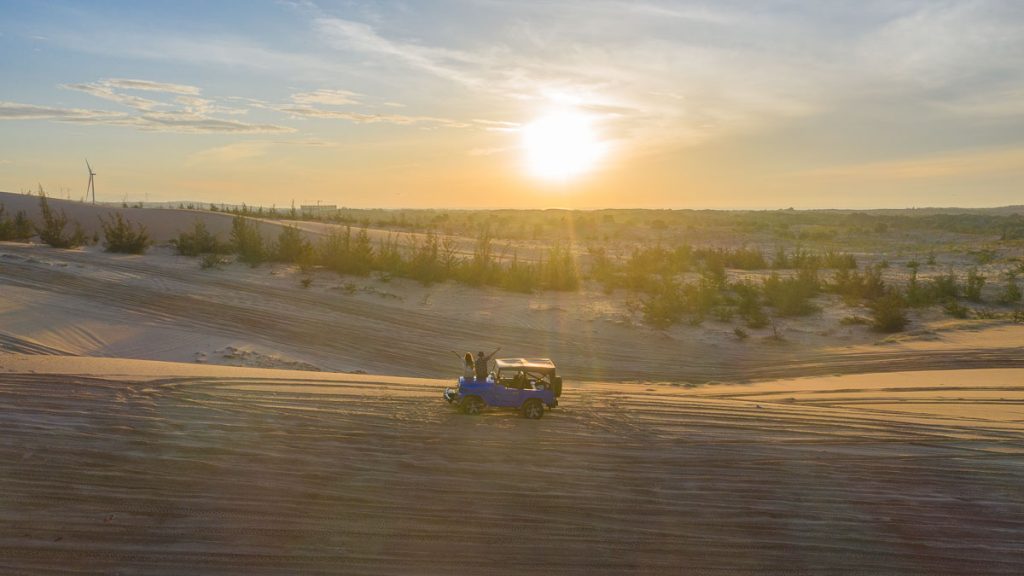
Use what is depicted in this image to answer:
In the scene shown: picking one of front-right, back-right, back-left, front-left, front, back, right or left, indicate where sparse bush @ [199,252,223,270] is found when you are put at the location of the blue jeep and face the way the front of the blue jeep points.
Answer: front-right

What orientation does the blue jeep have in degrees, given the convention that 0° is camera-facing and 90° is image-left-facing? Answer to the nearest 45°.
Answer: approximately 90°

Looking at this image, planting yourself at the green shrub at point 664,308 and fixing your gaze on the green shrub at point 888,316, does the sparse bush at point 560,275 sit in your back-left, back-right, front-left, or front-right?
back-left

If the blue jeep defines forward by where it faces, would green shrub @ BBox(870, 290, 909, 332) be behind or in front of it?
behind

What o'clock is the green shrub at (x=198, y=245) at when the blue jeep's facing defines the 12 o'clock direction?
The green shrub is roughly at 2 o'clock from the blue jeep.

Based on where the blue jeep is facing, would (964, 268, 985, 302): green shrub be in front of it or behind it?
behind

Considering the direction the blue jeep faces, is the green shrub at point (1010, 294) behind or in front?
behind

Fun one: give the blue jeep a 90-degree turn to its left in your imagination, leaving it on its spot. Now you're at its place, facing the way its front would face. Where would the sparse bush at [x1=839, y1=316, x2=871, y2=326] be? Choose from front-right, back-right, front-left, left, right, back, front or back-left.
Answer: back-left

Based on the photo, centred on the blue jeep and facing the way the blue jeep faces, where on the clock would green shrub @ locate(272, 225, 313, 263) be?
The green shrub is roughly at 2 o'clock from the blue jeep.

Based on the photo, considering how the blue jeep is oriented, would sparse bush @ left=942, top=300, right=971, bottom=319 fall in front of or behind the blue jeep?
behind
